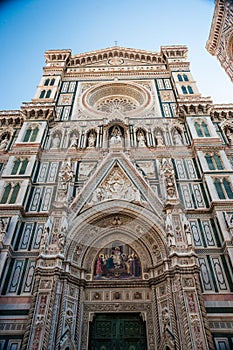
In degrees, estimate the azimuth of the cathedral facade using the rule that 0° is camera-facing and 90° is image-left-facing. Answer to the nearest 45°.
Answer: approximately 0°
